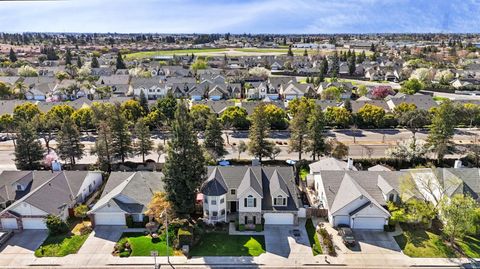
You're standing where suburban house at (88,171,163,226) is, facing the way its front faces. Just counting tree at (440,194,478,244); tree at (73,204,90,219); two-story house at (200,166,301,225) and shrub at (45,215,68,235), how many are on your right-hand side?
2

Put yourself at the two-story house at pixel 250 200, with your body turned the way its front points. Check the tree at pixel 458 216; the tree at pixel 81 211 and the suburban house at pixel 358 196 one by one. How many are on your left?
2

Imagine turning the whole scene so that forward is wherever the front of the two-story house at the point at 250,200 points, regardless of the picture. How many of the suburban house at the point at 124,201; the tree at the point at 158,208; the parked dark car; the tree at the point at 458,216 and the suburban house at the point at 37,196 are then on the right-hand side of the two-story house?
3

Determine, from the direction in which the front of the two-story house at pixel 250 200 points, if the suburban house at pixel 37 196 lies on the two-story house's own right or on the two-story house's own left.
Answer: on the two-story house's own right

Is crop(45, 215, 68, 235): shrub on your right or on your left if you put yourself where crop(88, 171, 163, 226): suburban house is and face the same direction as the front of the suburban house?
on your right

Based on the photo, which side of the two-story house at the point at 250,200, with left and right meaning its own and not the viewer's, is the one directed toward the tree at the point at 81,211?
right

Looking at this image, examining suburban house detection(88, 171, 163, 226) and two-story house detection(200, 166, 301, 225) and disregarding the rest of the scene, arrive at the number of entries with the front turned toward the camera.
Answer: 2

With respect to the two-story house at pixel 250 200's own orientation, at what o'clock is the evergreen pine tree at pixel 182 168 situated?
The evergreen pine tree is roughly at 3 o'clock from the two-story house.

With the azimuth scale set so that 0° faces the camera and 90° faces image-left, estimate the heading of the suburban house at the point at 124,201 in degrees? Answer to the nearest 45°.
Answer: approximately 0°

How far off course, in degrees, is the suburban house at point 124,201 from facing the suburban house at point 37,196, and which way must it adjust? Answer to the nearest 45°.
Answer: approximately 135° to its right

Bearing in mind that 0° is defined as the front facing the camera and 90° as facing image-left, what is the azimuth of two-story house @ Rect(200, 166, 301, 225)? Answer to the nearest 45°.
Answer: approximately 0°

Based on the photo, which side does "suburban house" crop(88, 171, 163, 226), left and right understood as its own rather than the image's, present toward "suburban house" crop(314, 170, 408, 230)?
left
